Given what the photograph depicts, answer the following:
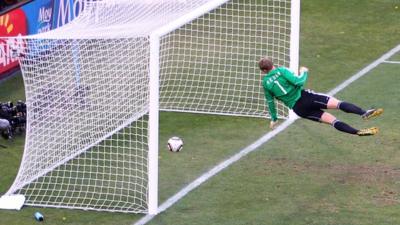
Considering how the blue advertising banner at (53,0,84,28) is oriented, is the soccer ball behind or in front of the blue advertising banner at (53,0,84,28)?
in front

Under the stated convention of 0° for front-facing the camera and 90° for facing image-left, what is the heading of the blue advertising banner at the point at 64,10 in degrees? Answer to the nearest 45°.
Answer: approximately 315°

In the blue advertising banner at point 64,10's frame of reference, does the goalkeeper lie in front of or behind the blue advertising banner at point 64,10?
in front

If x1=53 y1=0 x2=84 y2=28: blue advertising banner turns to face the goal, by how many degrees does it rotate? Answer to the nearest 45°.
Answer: approximately 45° to its right

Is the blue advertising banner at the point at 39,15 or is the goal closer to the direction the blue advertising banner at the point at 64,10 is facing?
the goal

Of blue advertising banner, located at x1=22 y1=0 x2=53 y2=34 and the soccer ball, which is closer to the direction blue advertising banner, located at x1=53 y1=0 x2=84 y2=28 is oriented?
the soccer ball
